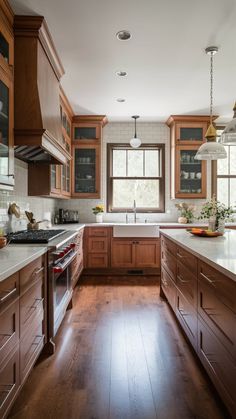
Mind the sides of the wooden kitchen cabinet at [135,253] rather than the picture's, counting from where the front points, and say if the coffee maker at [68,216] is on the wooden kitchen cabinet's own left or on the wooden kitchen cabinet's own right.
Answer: on the wooden kitchen cabinet's own right

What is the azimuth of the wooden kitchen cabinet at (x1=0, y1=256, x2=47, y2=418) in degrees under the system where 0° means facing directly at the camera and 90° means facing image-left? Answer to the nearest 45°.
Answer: approximately 270°

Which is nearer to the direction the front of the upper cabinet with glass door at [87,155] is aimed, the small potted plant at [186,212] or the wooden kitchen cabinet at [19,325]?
the wooden kitchen cabinet

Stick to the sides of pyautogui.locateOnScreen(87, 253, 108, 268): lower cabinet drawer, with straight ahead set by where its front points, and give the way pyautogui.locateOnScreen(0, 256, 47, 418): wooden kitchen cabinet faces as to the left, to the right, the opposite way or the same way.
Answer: to the left

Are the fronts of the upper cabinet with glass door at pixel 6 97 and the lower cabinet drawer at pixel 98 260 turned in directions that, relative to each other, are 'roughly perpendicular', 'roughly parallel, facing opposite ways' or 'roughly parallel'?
roughly perpendicular

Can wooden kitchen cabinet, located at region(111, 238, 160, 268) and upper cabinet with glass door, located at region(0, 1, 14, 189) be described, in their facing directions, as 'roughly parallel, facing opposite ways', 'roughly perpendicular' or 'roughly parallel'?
roughly perpendicular

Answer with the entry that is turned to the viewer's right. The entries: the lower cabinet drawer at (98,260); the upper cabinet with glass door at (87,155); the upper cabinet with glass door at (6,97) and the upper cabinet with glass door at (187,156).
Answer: the upper cabinet with glass door at (6,97)

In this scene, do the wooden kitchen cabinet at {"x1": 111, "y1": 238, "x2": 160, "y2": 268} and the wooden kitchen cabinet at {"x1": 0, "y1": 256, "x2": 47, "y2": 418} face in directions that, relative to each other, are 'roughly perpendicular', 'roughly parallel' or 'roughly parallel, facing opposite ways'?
roughly perpendicular

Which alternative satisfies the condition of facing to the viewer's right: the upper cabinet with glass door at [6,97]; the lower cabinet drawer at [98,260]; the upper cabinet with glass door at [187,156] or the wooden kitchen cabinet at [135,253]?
the upper cabinet with glass door at [6,97]
